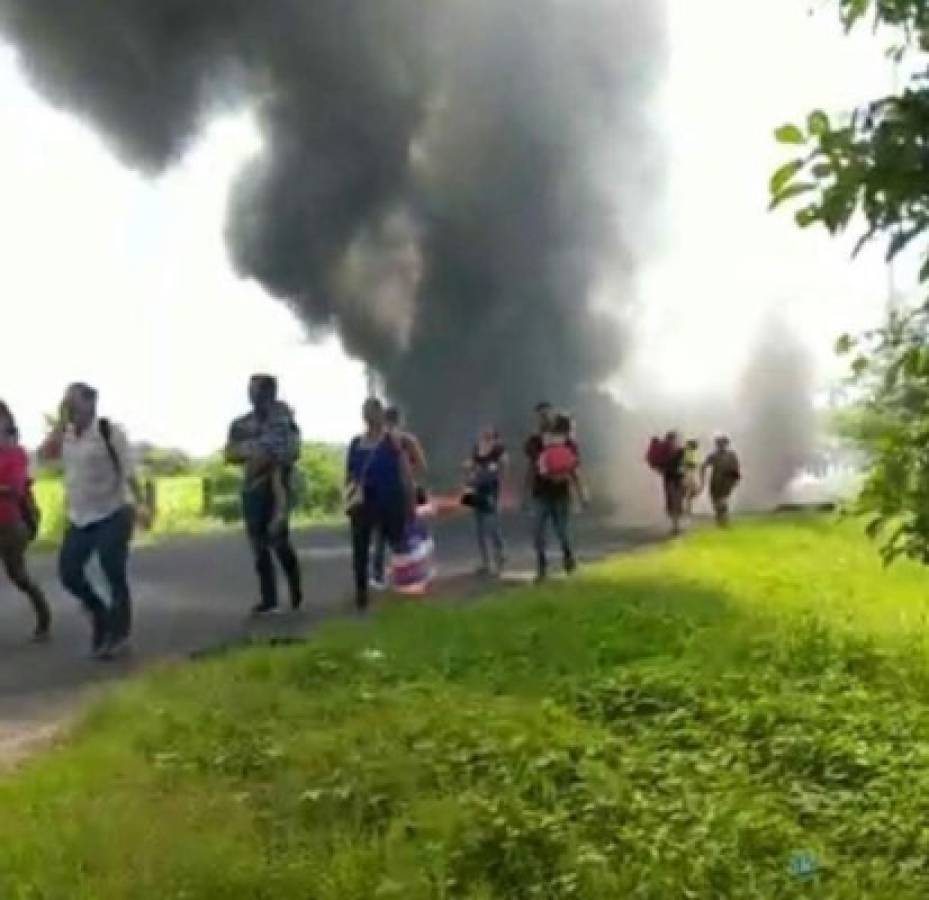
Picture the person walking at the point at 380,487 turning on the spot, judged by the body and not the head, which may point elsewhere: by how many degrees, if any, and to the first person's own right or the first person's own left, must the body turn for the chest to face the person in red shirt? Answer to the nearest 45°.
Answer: approximately 45° to the first person's own right

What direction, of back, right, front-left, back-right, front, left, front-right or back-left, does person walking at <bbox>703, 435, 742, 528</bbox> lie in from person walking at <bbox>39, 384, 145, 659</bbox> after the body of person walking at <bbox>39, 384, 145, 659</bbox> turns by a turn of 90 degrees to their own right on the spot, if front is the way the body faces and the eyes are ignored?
right

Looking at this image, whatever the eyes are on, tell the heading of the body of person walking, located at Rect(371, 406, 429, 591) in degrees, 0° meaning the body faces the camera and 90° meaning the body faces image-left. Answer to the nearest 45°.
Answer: approximately 45°

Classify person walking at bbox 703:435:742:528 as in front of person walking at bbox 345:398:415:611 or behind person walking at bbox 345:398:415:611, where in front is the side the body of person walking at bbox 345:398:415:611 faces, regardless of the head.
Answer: behind

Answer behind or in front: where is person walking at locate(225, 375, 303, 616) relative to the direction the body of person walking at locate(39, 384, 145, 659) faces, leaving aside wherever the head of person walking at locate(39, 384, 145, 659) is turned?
behind

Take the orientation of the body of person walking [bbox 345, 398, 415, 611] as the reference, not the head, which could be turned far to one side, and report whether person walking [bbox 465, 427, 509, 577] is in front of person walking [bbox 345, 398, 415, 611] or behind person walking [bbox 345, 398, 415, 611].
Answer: behind

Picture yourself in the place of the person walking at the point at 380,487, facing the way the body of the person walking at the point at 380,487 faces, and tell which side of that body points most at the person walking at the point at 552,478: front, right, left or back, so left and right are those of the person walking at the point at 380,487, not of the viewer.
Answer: back

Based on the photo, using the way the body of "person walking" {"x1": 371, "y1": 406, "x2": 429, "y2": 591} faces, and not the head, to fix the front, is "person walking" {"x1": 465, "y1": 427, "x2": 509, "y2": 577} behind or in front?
behind
